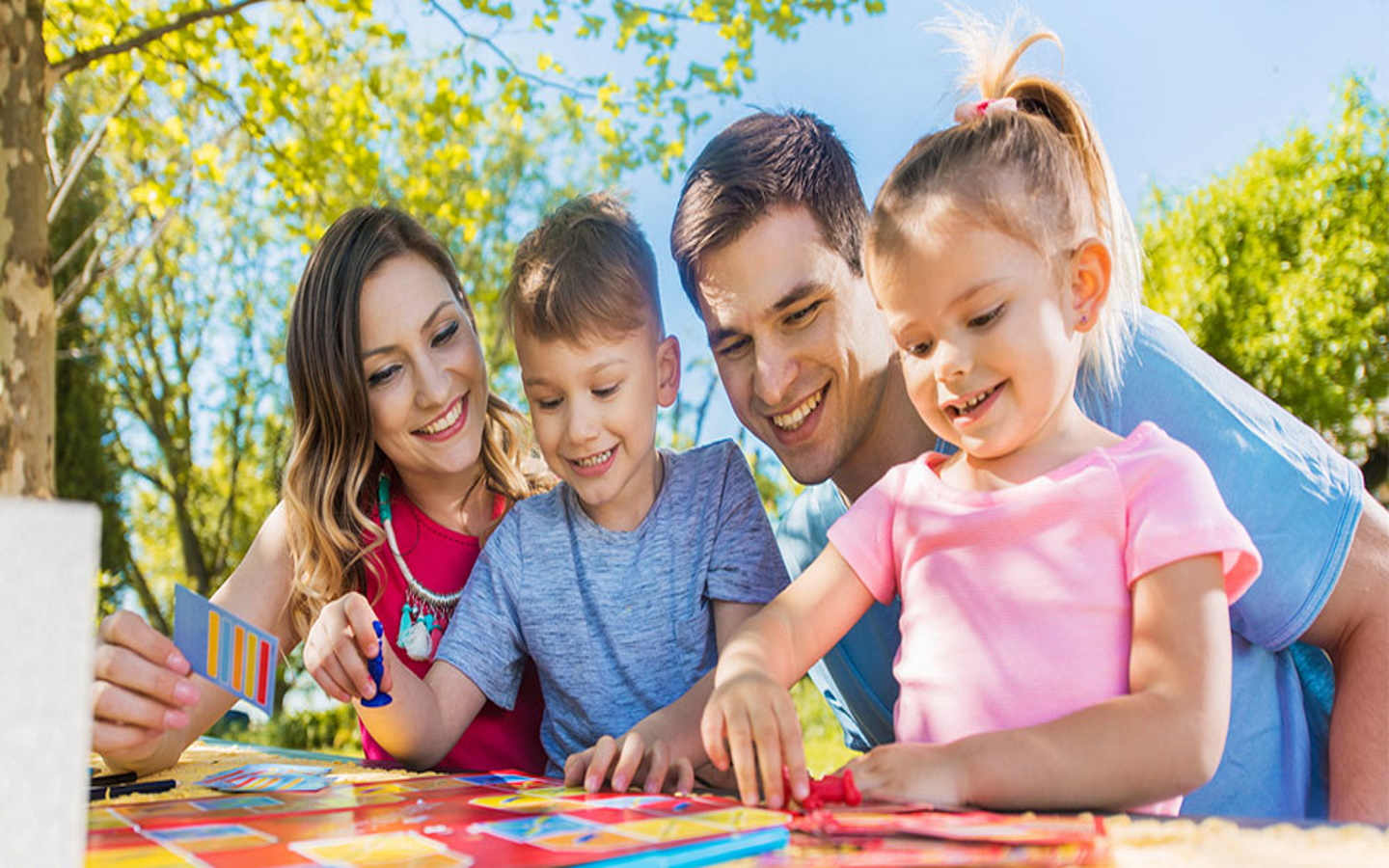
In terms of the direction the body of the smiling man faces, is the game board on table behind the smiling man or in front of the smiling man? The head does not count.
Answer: in front

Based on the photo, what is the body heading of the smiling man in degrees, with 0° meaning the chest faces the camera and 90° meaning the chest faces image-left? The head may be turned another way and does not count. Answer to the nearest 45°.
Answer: approximately 45°

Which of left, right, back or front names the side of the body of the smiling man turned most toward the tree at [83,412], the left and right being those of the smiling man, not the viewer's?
right

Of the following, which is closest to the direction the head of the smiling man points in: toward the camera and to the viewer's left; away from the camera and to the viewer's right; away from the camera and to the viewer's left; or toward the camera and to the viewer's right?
toward the camera and to the viewer's left

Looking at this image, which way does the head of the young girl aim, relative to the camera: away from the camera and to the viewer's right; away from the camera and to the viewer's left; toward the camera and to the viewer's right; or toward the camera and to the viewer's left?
toward the camera and to the viewer's left
